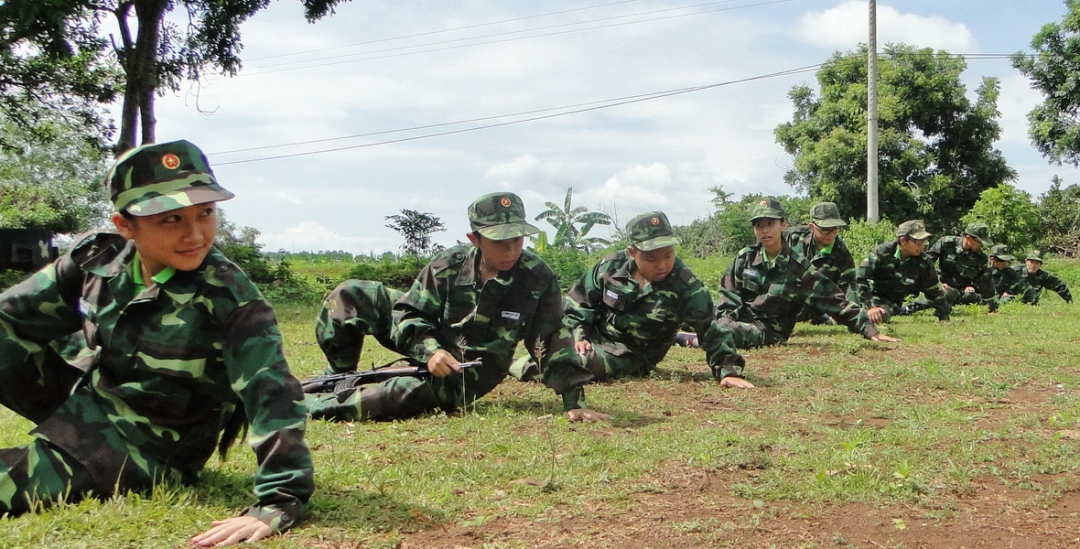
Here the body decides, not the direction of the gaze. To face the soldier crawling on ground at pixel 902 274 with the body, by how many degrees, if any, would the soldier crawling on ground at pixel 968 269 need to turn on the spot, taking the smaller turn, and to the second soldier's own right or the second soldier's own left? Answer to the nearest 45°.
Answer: approximately 45° to the second soldier's own right

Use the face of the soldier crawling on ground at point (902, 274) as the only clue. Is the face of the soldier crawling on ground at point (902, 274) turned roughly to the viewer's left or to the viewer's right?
to the viewer's right

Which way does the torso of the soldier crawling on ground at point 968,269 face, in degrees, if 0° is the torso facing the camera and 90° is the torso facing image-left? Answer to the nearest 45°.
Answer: approximately 315°

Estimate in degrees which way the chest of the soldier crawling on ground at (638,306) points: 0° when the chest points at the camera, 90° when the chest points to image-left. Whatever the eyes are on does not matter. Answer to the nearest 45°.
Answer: approximately 315°

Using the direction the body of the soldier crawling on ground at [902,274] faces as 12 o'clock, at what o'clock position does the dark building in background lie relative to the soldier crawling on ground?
The dark building in background is roughly at 4 o'clock from the soldier crawling on ground.

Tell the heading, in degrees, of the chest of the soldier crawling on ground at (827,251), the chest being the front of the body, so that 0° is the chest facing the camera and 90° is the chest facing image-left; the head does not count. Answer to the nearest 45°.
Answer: approximately 315°

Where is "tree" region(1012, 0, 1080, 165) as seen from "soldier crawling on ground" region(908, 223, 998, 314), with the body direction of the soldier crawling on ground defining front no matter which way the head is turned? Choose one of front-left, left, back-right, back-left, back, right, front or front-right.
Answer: back-left

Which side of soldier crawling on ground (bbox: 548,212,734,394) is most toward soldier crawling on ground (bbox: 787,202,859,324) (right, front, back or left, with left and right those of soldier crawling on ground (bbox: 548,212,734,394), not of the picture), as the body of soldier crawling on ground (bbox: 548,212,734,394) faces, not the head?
left

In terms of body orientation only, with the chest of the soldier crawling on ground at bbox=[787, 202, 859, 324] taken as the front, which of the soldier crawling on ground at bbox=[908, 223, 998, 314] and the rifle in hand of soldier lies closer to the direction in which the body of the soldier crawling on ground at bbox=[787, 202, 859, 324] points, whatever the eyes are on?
the rifle in hand of soldier

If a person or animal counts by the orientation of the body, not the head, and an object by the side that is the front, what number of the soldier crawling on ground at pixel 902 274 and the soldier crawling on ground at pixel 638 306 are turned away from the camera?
0

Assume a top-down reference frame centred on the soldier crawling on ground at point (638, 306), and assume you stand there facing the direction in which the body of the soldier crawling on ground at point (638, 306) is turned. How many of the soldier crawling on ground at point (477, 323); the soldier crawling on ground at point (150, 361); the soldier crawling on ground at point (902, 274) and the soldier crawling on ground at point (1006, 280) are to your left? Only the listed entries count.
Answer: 2

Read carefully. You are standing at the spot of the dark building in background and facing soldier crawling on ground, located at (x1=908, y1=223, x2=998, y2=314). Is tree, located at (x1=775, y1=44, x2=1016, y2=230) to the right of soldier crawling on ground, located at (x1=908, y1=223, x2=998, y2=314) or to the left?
left
